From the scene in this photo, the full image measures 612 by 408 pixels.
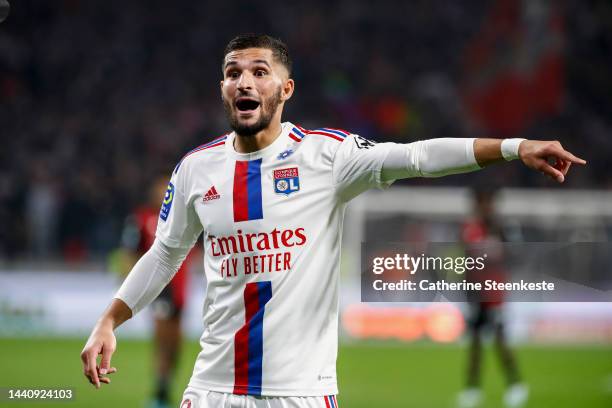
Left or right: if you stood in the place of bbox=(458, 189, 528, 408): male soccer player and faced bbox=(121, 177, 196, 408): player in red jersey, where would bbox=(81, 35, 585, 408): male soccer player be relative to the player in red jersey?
left

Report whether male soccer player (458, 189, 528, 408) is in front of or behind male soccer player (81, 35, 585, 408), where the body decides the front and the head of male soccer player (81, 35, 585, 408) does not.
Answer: behind

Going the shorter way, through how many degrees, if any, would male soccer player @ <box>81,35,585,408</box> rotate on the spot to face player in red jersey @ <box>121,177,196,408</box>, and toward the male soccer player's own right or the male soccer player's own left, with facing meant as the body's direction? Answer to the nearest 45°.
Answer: approximately 180°
